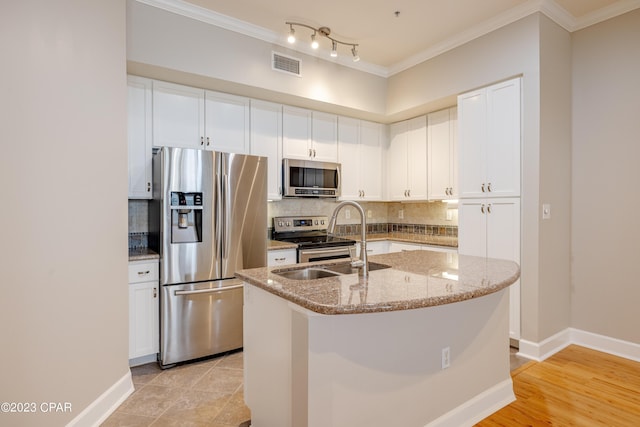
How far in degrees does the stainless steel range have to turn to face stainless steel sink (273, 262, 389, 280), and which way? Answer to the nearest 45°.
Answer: approximately 45° to its right

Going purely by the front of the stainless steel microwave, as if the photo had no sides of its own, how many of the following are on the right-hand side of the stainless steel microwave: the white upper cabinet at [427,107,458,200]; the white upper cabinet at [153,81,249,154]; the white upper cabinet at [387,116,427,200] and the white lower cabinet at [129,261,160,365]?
2

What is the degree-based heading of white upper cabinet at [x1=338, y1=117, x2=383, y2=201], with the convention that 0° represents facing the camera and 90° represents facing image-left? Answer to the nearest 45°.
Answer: approximately 315°

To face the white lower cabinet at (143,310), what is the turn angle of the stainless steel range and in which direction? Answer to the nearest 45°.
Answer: approximately 90° to its right

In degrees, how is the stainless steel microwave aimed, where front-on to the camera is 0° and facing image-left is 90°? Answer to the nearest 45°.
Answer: approximately 315°

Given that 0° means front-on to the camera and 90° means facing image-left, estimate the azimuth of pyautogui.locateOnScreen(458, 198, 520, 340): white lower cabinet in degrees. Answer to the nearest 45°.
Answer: approximately 45°
